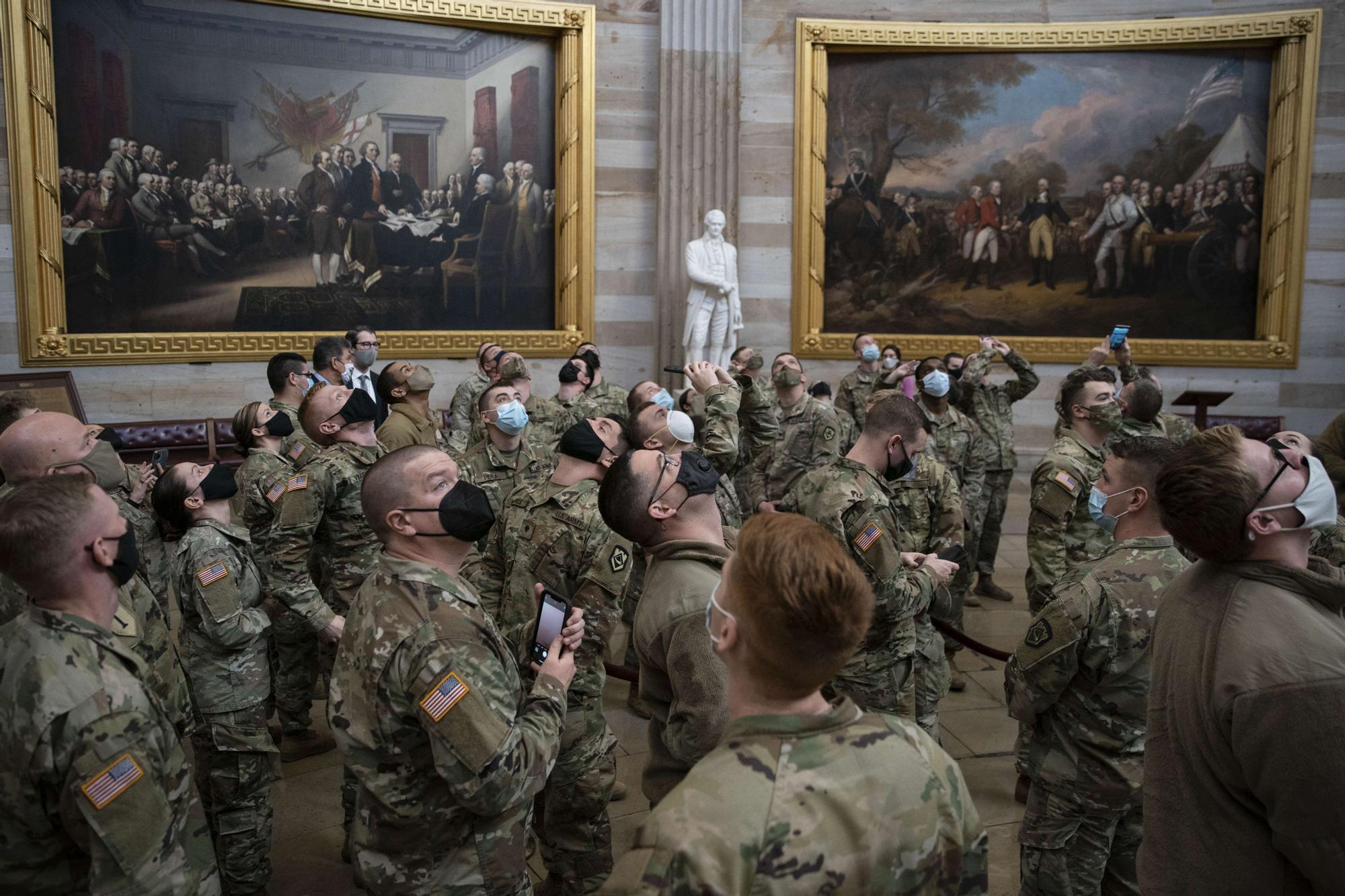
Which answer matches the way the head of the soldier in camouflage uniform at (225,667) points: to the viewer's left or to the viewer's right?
to the viewer's right

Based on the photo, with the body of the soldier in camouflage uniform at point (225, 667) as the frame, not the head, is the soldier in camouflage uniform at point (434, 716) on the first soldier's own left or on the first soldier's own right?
on the first soldier's own right

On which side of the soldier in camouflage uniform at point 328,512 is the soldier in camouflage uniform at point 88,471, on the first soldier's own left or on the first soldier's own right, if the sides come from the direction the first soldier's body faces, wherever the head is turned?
on the first soldier's own right

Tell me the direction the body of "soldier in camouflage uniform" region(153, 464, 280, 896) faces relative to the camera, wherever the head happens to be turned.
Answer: to the viewer's right

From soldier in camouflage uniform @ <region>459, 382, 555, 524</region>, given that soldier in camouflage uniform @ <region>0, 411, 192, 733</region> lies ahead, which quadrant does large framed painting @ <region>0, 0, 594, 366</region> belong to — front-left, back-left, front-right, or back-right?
back-right
